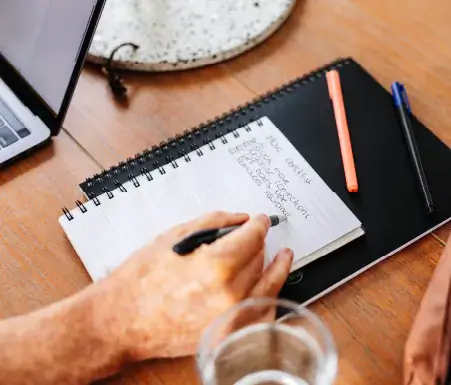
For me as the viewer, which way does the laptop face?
facing the viewer and to the left of the viewer

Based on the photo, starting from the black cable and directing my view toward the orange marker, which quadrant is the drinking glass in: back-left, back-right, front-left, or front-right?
front-right

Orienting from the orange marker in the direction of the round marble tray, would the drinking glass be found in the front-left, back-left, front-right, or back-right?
back-left

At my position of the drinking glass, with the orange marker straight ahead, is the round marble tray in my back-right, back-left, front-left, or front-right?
front-left
